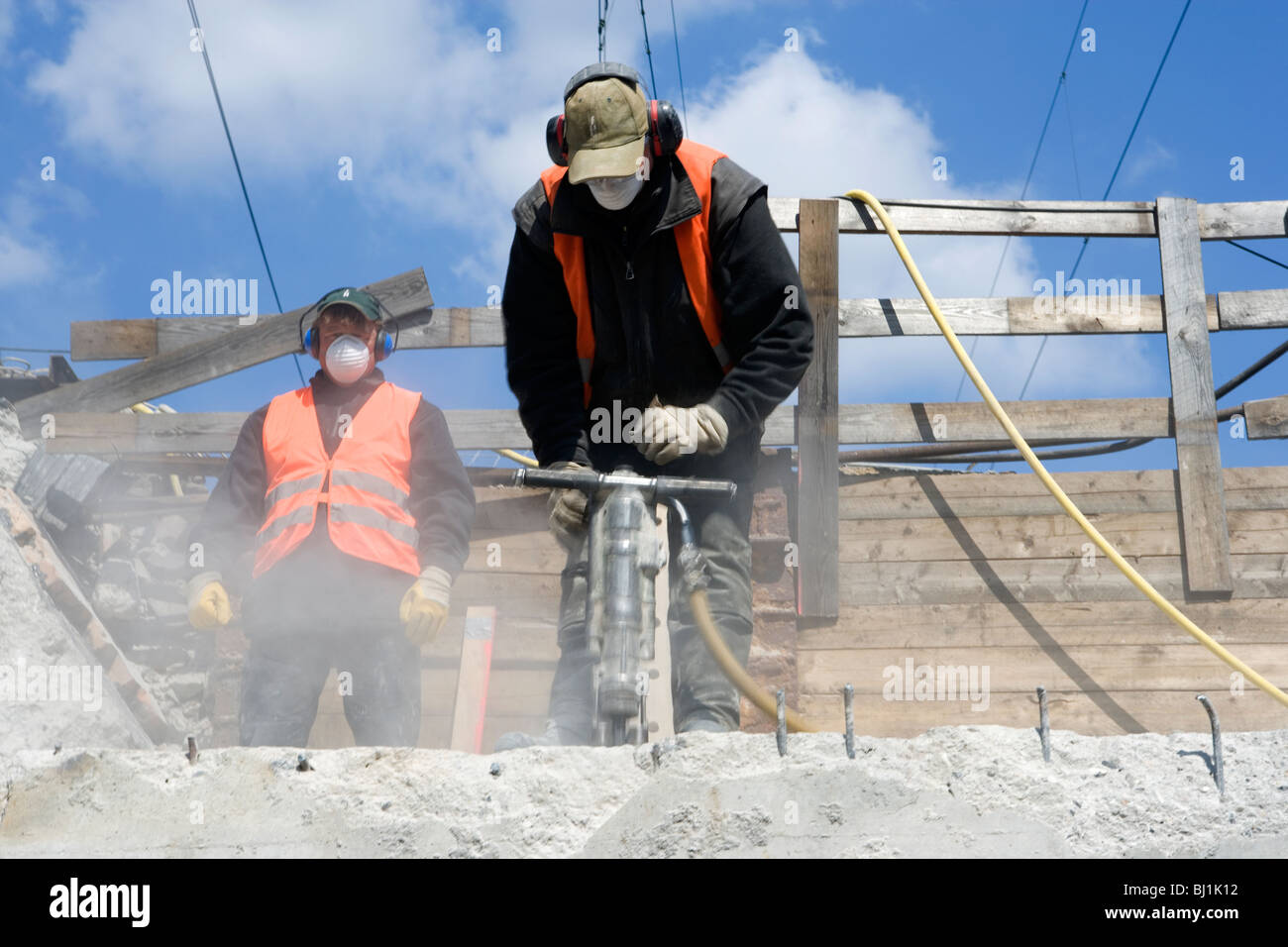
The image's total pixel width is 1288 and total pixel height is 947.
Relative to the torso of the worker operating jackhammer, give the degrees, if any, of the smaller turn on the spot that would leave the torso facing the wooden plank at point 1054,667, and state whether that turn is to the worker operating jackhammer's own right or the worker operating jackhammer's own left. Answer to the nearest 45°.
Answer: approximately 135° to the worker operating jackhammer's own left

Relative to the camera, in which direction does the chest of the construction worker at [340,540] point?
toward the camera

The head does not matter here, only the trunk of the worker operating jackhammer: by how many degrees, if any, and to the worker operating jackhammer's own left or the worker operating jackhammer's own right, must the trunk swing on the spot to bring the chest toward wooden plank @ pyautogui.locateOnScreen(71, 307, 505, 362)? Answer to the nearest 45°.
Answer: approximately 135° to the worker operating jackhammer's own right

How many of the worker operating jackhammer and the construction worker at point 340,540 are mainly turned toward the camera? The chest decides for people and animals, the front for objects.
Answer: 2

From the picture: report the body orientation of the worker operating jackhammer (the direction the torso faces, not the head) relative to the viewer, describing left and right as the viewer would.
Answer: facing the viewer

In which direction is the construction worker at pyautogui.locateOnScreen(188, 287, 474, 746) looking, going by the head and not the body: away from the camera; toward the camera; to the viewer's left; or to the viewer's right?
toward the camera

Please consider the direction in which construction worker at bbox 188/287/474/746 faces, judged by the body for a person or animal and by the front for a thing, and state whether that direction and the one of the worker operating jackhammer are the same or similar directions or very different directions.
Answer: same or similar directions

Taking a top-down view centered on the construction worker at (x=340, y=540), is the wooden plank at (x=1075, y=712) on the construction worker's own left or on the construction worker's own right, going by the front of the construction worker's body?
on the construction worker's own left

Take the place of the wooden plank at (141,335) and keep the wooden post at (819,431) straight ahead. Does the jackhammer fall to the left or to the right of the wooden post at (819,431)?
right

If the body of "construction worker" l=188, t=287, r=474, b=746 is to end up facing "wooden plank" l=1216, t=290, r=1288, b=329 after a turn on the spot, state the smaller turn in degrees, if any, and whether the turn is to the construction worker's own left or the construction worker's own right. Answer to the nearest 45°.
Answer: approximately 90° to the construction worker's own left

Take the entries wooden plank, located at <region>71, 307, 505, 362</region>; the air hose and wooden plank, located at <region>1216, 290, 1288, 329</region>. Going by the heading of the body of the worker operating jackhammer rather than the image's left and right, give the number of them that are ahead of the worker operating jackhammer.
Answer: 0
